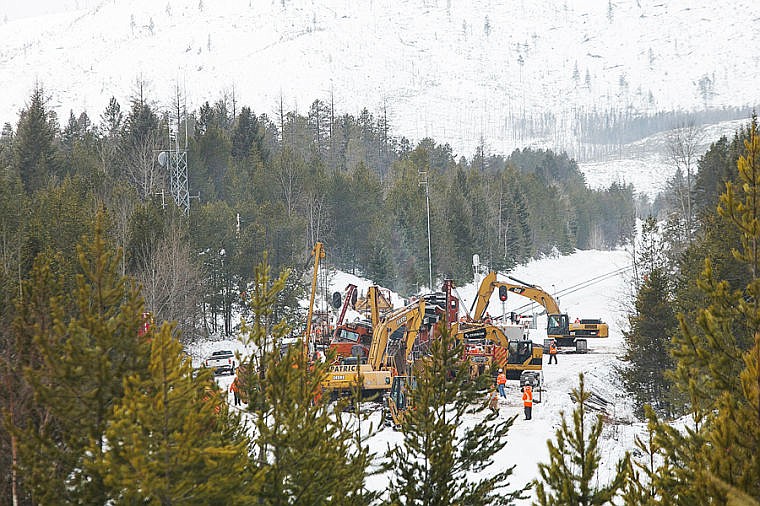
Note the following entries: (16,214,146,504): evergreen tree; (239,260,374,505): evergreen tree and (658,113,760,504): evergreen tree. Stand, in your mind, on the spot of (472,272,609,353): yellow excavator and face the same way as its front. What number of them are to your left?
3

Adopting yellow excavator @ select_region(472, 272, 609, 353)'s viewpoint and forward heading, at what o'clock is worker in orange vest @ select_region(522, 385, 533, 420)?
The worker in orange vest is roughly at 9 o'clock from the yellow excavator.

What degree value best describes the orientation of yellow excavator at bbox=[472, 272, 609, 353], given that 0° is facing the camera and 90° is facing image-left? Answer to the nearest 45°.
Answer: approximately 90°

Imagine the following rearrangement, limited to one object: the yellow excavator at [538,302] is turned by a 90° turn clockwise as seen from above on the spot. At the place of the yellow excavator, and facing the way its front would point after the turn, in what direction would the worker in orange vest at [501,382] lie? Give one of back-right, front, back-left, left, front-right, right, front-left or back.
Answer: back

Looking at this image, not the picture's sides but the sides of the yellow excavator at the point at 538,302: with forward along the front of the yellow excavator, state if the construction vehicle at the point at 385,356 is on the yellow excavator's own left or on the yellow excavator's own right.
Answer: on the yellow excavator's own left

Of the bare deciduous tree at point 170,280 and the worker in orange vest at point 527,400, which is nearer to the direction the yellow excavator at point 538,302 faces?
the bare deciduous tree

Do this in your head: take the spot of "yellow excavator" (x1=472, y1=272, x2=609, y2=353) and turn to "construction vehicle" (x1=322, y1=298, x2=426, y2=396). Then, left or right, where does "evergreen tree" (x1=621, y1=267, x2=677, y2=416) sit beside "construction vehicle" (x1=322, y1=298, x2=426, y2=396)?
left

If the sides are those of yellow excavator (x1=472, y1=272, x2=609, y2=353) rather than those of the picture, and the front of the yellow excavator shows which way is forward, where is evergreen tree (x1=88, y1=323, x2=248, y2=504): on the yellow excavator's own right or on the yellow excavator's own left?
on the yellow excavator's own left

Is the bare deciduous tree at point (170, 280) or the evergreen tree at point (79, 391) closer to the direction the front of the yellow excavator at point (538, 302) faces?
the bare deciduous tree

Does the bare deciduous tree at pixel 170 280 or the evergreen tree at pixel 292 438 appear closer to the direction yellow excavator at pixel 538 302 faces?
the bare deciduous tree

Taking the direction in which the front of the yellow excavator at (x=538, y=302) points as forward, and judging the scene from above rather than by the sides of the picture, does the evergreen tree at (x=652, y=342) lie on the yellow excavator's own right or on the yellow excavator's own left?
on the yellow excavator's own left

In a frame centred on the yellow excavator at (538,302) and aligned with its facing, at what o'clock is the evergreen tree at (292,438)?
The evergreen tree is roughly at 9 o'clock from the yellow excavator.

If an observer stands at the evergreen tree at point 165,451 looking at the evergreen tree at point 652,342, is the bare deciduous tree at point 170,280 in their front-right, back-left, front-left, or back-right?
front-left

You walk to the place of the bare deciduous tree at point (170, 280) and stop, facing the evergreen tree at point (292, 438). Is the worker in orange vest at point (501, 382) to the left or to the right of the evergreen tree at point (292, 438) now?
left

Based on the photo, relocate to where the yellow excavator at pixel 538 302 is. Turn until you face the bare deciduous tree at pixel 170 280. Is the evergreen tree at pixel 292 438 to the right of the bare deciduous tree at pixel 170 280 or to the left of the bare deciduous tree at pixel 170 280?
left
